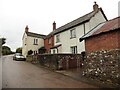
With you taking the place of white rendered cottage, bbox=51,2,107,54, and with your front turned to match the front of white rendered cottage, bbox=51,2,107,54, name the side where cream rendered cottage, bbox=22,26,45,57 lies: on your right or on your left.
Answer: on your right

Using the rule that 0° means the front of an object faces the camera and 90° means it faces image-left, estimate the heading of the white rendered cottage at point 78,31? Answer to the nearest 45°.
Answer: approximately 45°

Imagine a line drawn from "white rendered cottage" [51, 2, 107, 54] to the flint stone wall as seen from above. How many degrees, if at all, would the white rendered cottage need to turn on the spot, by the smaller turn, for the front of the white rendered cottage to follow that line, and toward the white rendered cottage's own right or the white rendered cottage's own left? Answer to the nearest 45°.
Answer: approximately 45° to the white rendered cottage's own left

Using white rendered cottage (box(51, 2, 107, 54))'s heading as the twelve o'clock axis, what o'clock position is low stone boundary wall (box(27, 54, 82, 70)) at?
The low stone boundary wall is roughly at 11 o'clock from the white rendered cottage.
